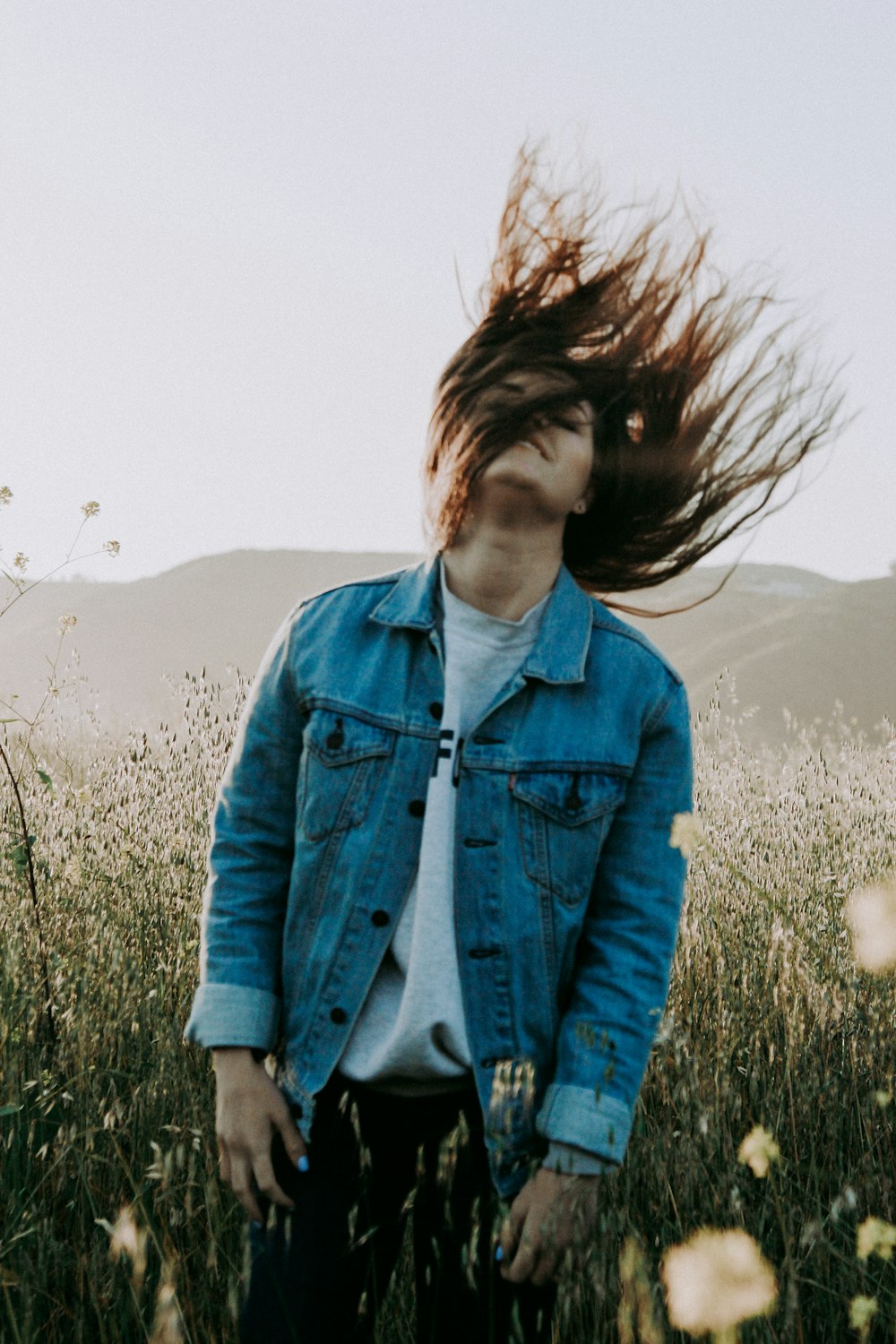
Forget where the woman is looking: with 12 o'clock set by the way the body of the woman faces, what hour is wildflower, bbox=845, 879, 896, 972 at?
The wildflower is roughly at 11 o'clock from the woman.

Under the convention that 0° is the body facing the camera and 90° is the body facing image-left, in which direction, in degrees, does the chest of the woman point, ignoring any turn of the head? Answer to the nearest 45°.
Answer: approximately 0°

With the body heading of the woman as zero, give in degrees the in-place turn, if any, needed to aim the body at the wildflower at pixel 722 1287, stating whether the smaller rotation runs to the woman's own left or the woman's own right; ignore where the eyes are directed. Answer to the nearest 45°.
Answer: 0° — they already face it
